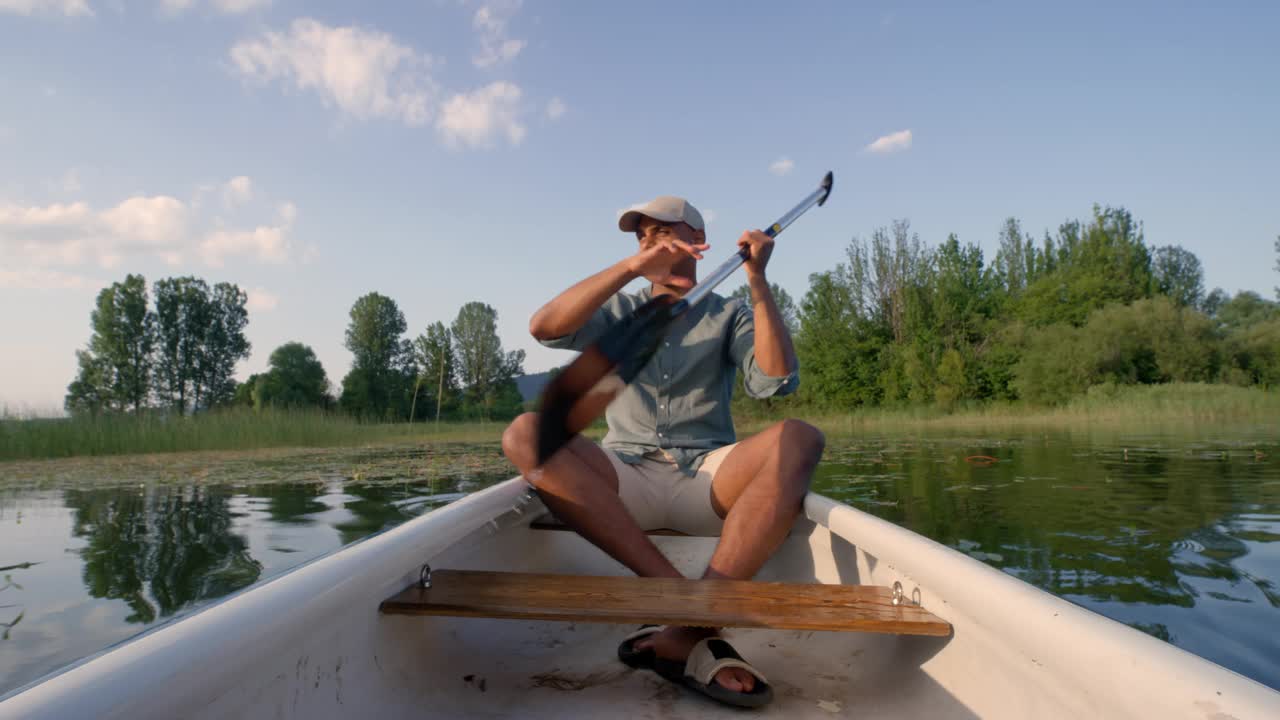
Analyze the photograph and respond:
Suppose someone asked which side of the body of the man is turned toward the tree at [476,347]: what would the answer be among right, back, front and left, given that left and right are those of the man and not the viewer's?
back

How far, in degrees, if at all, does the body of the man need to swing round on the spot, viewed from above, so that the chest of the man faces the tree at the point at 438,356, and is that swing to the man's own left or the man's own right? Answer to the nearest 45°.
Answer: approximately 180°

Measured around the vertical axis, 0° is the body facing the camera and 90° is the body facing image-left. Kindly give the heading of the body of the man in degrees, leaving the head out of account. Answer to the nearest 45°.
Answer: approximately 0°

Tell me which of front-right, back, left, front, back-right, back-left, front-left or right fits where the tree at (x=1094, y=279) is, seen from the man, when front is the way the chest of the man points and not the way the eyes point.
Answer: back-left

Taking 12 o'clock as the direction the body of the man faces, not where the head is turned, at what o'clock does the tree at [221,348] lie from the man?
The tree is roughly at 5 o'clock from the man.

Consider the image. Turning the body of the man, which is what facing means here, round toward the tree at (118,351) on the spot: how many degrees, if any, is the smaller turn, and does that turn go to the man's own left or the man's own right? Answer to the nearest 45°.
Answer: approximately 135° to the man's own right

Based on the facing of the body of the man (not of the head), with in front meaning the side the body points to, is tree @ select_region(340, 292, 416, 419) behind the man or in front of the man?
behind

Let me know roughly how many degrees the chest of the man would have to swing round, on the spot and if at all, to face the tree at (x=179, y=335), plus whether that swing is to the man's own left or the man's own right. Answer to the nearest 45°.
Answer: approximately 135° to the man's own right

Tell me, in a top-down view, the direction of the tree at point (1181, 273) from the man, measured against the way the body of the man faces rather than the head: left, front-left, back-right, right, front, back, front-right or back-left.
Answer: back-left

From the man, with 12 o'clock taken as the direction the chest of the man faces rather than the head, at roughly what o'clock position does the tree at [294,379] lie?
The tree is roughly at 5 o'clock from the man.
